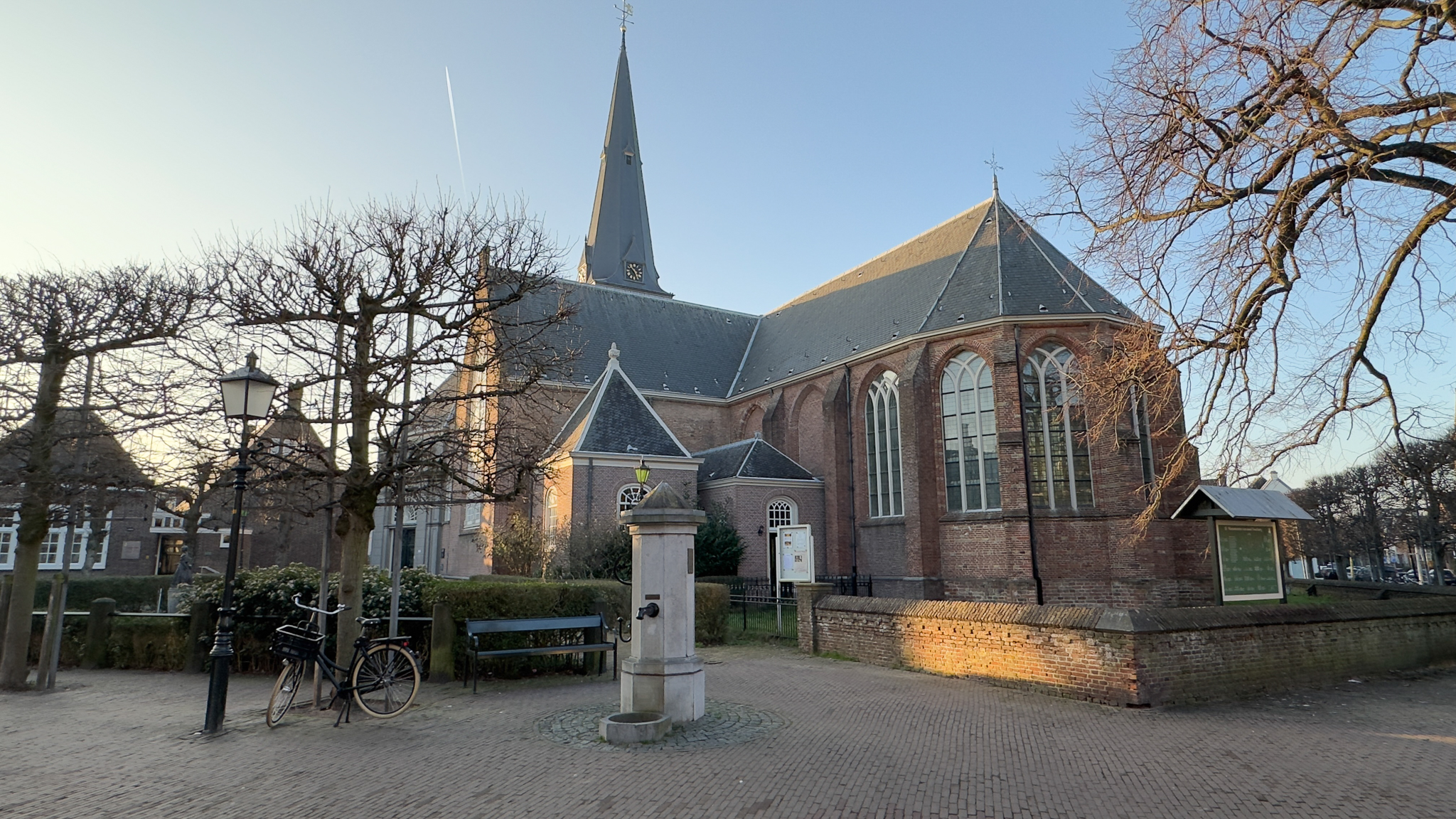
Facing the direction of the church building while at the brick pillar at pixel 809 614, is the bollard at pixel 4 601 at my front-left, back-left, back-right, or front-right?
back-left

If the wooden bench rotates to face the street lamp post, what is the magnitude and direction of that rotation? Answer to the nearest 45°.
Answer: approximately 45° to its right

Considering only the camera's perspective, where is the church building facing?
facing away from the viewer and to the left of the viewer

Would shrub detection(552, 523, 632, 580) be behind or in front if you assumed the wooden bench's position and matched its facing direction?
behind

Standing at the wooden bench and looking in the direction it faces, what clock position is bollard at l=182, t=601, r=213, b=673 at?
The bollard is roughly at 4 o'clock from the wooden bench.

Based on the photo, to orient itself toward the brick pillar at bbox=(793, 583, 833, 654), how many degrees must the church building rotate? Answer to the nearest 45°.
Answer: approximately 135° to its left

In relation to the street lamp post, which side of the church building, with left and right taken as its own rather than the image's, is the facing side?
left

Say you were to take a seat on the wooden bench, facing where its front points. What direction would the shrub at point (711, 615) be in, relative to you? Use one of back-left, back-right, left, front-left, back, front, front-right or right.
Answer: back-left

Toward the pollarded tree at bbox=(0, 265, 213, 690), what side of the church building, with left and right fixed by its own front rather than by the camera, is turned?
left

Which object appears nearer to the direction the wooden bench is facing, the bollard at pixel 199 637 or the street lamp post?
the street lamp post

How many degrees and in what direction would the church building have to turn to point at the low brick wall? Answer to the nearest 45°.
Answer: approximately 45° to its left

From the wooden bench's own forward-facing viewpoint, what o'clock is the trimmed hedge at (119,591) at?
The trimmed hedge is roughly at 5 o'clock from the wooden bench.
